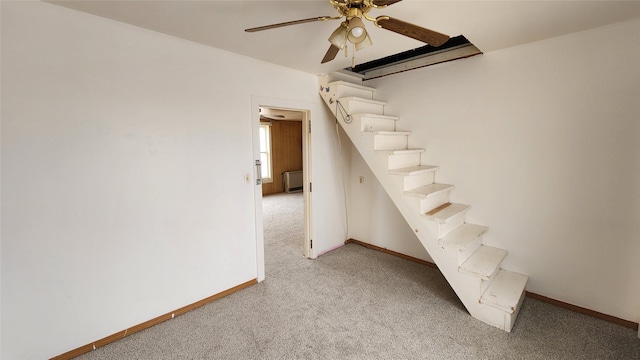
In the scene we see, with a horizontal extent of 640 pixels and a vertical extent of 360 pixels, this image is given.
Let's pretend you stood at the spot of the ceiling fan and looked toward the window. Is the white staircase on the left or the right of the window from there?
right

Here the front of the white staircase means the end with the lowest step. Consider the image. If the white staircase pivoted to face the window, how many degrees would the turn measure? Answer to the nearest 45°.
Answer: approximately 180°

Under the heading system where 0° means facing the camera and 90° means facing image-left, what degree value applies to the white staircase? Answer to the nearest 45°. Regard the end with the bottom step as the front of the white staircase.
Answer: approximately 315°

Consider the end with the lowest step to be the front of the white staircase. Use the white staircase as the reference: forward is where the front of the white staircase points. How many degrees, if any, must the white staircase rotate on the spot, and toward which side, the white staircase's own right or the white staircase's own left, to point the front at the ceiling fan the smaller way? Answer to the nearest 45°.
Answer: approximately 45° to the white staircase's own right
